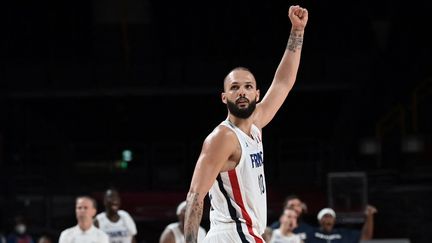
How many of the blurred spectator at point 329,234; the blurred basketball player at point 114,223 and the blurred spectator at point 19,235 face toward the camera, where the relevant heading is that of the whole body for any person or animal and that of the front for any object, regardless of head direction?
3

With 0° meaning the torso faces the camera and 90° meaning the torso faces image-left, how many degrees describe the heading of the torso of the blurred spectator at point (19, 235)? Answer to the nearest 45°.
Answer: approximately 0°

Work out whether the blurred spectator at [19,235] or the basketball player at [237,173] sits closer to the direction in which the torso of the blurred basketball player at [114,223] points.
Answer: the basketball player

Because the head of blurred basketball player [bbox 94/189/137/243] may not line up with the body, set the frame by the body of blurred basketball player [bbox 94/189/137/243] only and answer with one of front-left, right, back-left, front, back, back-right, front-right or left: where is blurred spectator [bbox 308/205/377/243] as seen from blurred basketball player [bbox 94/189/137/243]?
left

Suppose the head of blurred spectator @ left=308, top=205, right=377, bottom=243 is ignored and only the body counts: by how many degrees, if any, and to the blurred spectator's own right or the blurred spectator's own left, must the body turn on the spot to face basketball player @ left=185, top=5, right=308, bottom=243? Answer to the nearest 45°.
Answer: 0° — they already face them

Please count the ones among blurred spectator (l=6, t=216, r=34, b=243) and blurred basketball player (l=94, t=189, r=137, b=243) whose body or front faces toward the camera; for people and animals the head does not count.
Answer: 2

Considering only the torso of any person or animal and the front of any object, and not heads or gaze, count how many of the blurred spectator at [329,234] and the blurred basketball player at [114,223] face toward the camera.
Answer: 2

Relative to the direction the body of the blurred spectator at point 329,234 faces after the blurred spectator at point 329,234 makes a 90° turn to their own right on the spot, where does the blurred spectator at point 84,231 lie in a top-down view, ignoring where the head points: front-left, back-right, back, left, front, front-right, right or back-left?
front-left
